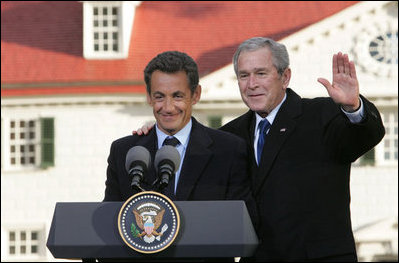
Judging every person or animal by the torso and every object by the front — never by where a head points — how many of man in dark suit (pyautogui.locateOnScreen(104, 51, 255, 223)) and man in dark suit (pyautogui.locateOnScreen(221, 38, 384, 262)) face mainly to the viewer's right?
0

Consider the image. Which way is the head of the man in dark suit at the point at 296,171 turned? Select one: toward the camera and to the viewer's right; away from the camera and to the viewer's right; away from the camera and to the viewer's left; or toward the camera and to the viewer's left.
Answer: toward the camera and to the viewer's left

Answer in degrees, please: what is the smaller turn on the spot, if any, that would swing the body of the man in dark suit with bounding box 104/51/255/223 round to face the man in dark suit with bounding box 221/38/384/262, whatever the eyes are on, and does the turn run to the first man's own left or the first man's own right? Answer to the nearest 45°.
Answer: approximately 135° to the first man's own left

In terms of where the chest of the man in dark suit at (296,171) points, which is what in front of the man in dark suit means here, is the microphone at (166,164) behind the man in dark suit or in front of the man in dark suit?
in front

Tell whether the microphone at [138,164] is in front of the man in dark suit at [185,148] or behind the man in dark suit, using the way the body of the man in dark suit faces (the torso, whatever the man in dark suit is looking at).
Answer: in front

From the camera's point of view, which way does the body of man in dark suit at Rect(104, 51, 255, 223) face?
toward the camera

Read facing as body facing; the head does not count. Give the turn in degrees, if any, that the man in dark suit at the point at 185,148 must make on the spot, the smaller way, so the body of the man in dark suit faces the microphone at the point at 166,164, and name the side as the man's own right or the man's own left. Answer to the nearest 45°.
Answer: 0° — they already face it

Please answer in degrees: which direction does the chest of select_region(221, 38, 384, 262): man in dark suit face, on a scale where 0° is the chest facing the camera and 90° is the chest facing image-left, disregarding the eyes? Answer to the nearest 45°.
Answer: approximately 45°
